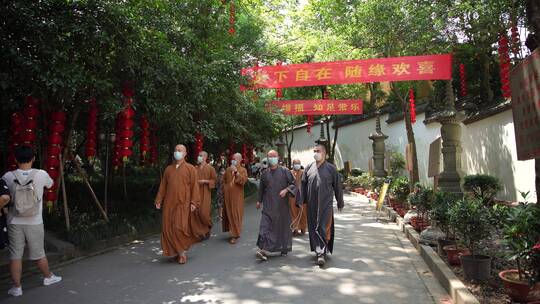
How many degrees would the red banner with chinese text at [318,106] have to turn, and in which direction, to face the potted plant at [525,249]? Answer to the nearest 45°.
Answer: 0° — it already faces it

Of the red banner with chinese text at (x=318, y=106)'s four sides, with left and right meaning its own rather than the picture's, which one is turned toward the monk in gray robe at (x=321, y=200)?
front

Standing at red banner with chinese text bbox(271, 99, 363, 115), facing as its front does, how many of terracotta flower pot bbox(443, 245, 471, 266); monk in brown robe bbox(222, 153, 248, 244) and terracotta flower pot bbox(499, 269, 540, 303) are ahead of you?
3

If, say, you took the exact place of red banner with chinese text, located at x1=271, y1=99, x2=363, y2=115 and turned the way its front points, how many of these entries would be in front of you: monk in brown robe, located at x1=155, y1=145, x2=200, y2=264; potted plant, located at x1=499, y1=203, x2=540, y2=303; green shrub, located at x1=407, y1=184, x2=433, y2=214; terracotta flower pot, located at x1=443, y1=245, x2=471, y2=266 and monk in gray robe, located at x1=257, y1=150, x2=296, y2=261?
5

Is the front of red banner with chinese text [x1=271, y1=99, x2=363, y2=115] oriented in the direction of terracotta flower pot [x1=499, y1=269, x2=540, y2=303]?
yes

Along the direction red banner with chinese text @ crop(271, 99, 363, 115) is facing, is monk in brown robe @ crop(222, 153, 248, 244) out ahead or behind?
ahead

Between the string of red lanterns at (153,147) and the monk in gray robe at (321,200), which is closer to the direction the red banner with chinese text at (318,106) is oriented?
the monk in gray robe

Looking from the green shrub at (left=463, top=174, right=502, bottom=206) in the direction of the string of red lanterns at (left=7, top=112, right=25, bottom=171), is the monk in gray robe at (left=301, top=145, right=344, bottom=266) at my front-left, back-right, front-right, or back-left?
front-left

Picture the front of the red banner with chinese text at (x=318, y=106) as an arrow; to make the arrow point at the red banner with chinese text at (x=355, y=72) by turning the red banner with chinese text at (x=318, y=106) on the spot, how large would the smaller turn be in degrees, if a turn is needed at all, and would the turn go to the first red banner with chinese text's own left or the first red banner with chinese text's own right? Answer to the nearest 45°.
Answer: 0° — it already faces it

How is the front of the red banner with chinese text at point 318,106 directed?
toward the camera

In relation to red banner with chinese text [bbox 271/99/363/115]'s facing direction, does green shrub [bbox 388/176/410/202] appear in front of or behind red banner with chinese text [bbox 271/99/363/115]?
in front

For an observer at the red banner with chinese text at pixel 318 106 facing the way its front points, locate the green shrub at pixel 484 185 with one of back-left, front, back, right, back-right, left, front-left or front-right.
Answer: front-left

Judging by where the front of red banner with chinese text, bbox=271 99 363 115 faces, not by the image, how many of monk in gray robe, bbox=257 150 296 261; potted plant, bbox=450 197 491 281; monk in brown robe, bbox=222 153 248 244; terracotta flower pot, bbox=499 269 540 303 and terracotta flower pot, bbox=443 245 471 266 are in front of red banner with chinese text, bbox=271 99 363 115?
5

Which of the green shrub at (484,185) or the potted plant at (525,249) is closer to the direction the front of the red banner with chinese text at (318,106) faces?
the potted plant
